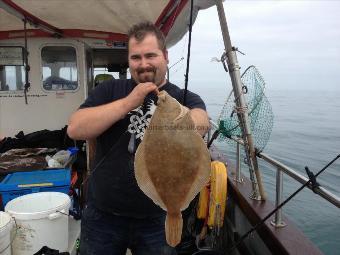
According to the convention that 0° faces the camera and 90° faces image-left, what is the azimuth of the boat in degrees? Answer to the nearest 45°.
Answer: approximately 180°

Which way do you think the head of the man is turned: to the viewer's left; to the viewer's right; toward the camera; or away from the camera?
toward the camera
